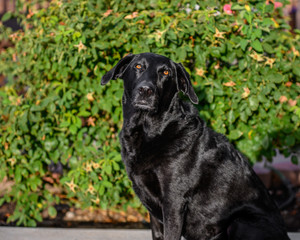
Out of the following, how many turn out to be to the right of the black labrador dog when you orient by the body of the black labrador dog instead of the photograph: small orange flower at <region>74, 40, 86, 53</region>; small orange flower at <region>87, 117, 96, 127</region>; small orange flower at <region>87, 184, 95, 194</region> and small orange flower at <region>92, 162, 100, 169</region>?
4

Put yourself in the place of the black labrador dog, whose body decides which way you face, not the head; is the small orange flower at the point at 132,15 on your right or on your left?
on your right

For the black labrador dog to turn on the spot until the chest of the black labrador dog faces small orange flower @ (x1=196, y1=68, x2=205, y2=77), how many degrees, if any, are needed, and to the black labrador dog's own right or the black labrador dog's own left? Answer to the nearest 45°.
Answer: approximately 135° to the black labrador dog's own right

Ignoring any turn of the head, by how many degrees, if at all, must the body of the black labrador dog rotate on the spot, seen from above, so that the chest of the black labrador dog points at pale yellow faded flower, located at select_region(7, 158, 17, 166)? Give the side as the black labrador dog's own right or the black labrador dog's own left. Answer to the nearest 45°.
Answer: approximately 90° to the black labrador dog's own right

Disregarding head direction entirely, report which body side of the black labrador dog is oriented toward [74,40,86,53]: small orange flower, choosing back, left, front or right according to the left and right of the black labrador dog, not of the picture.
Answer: right

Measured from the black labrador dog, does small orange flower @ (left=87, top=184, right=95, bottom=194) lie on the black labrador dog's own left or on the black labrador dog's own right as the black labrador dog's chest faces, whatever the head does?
on the black labrador dog's own right

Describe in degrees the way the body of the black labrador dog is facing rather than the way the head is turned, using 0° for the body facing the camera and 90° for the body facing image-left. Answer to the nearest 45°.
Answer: approximately 45°

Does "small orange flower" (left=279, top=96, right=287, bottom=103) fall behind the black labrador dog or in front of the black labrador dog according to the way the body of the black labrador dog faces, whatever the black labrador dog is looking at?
behind
